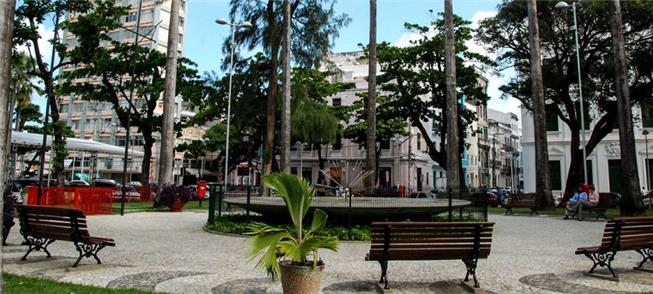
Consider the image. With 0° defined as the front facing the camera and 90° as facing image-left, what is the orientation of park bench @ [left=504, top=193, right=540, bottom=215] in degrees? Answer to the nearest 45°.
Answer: approximately 0°

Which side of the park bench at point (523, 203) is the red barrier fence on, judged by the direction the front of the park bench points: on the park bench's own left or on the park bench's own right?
on the park bench's own right

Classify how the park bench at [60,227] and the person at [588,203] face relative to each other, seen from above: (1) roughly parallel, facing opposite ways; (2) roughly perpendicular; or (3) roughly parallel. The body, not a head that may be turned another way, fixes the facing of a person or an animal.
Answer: roughly perpendicular

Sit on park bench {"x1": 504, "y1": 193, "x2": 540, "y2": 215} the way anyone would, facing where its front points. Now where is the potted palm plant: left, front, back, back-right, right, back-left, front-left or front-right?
front

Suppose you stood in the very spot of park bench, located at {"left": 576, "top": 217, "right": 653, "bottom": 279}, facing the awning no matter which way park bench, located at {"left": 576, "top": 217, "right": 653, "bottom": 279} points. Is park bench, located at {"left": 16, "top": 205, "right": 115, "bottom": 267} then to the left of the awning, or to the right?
left

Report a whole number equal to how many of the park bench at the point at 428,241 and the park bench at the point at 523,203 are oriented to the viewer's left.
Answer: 0

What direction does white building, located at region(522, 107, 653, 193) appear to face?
toward the camera

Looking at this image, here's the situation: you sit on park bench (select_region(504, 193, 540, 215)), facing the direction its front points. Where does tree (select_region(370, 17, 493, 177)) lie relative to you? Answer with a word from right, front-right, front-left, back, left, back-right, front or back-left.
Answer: back-right

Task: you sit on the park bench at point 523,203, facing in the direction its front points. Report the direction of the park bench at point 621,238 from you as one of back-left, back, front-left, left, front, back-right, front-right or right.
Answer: front

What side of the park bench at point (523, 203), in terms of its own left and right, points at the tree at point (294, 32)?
right
